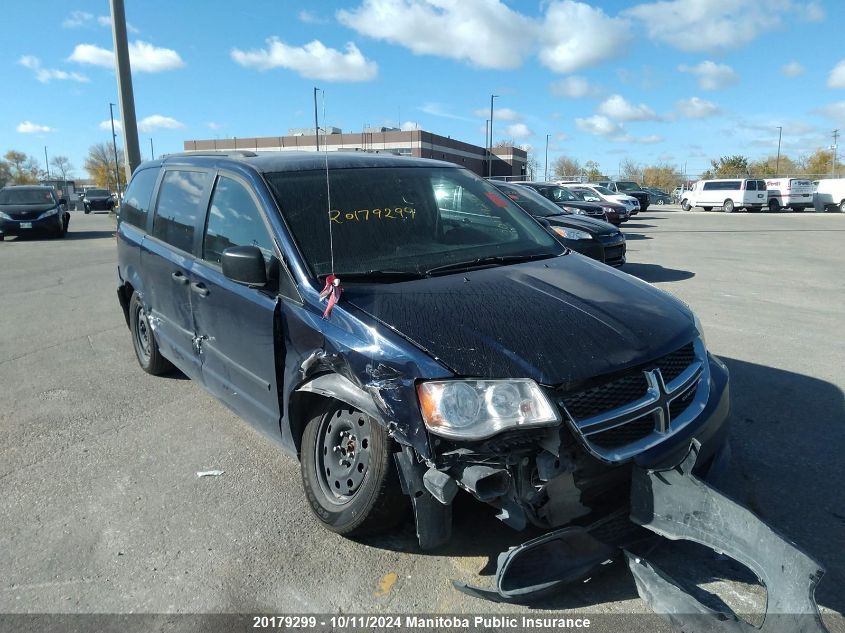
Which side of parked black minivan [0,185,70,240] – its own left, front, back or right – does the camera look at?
front

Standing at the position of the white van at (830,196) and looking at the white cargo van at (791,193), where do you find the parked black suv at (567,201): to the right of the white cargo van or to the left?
left

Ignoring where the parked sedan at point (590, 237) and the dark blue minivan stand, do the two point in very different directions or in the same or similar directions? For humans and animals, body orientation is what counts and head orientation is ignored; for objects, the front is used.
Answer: same or similar directions

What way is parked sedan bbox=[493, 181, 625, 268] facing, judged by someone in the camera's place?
facing the viewer and to the right of the viewer

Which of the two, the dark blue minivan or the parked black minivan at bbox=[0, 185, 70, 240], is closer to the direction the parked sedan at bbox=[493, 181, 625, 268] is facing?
the dark blue minivan

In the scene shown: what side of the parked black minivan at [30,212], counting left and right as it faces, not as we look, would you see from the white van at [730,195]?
left

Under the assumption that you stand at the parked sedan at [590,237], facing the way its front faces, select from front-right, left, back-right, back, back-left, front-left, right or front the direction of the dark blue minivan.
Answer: front-right

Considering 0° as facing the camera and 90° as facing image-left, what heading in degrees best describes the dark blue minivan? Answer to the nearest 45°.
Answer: approximately 315°

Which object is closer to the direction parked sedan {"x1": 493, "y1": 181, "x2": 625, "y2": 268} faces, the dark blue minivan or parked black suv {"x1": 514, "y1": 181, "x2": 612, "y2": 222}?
the dark blue minivan

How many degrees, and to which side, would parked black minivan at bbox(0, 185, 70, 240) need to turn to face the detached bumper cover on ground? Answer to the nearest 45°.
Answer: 0° — it already faces it

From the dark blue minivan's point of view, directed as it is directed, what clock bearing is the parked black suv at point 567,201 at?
The parked black suv is roughly at 8 o'clock from the dark blue minivan.

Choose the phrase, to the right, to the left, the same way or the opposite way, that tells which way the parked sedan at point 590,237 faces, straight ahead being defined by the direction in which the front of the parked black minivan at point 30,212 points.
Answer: the same way

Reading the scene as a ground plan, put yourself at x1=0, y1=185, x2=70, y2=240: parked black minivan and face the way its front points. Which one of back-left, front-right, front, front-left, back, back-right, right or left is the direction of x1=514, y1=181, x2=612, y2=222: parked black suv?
front-left

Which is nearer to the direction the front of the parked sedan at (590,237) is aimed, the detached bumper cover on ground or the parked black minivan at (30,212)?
the detached bumper cover on ground

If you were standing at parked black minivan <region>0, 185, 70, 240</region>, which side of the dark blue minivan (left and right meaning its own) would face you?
back

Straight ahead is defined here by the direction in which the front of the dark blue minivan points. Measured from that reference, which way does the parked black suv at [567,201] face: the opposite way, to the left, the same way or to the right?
the same way

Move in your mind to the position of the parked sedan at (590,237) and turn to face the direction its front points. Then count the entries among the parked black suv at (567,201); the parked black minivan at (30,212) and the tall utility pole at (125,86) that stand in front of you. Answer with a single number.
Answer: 0

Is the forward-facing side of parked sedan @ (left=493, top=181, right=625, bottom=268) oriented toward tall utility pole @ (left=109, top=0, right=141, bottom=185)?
no

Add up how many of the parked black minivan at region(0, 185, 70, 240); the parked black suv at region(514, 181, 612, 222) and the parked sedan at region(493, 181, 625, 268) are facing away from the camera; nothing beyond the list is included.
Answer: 0

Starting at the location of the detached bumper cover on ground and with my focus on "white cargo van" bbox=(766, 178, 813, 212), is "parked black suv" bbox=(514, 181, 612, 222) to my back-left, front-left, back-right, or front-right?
front-left

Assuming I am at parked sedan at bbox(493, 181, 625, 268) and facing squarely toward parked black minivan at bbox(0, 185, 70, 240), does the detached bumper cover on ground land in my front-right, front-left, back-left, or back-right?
back-left

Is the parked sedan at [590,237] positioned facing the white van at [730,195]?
no

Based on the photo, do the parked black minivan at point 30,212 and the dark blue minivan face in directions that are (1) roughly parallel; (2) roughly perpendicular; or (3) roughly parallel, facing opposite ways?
roughly parallel
